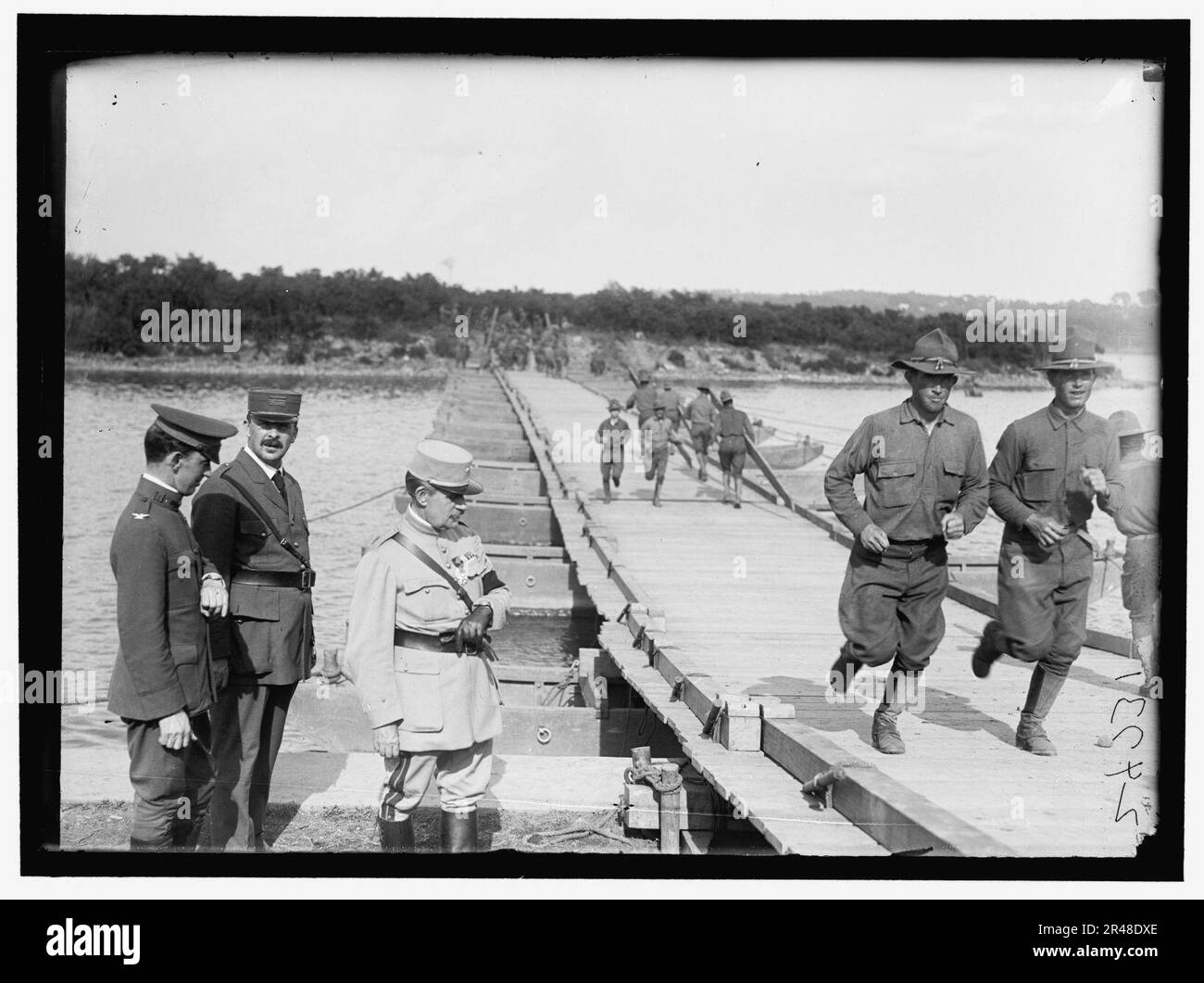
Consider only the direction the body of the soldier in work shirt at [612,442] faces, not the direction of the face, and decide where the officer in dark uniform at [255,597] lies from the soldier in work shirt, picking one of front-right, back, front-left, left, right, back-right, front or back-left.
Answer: front

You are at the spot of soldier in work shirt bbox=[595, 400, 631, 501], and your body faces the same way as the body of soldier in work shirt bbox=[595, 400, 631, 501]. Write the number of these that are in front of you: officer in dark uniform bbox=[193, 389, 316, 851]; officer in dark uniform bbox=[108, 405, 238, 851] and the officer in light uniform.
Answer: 3

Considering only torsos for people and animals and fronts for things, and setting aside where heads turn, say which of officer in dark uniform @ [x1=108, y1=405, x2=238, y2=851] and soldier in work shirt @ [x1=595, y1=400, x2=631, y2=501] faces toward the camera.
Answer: the soldier in work shirt

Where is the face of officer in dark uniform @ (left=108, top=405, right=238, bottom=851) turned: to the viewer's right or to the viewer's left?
to the viewer's right

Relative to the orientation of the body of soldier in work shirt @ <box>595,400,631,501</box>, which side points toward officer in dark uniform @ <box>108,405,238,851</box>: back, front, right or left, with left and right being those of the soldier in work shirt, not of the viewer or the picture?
front

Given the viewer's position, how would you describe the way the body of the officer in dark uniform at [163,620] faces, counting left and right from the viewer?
facing to the right of the viewer

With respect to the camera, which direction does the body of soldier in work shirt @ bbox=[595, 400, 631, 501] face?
toward the camera

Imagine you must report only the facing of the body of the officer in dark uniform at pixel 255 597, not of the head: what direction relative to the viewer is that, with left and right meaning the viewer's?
facing the viewer and to the right of the viewer

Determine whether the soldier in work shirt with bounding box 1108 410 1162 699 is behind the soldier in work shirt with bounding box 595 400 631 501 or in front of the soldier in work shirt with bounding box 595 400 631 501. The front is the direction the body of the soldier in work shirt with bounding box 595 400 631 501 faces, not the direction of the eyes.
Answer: in front

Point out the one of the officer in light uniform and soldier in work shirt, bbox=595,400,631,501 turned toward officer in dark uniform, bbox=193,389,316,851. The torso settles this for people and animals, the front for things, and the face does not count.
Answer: the soldier in work shirt
